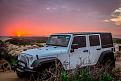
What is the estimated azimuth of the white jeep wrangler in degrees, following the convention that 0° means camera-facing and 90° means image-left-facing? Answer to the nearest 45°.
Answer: approximately 45°
